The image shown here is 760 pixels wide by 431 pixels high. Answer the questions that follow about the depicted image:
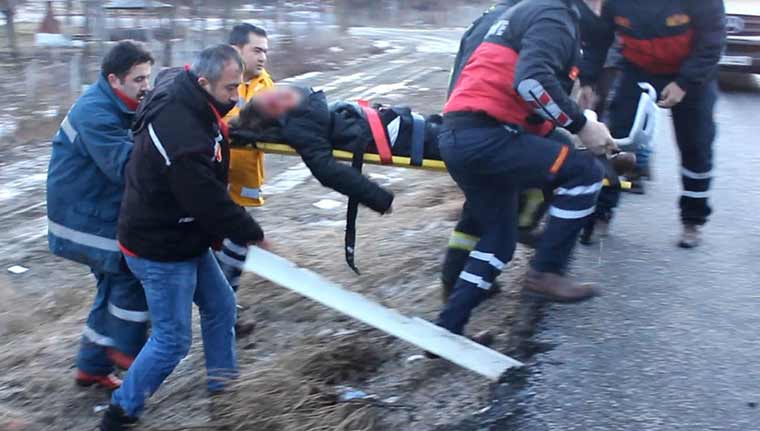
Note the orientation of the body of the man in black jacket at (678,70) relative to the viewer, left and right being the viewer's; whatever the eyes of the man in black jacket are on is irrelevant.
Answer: facing the viewer

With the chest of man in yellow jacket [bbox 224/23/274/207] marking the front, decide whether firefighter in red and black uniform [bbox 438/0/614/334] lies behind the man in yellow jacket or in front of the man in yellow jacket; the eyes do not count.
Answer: in front

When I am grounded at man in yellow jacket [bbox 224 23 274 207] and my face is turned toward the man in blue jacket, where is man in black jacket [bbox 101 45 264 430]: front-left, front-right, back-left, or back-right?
front-left

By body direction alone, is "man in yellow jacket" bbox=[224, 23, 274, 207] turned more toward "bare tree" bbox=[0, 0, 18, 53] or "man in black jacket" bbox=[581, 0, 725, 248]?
the man in black jacket

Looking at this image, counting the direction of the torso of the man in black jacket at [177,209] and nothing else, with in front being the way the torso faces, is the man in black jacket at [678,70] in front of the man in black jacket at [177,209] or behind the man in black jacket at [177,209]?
in front

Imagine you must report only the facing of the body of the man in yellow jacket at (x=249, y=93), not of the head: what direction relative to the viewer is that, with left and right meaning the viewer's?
facing the viewer and to the right of the viewer

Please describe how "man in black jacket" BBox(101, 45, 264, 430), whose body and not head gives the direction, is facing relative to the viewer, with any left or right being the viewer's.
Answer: facing to the right of the viewer

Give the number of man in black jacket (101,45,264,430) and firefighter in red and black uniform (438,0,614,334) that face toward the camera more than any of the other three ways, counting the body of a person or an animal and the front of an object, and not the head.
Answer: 0

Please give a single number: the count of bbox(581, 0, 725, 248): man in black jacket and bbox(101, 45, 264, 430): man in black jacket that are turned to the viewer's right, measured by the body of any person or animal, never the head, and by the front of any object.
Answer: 1

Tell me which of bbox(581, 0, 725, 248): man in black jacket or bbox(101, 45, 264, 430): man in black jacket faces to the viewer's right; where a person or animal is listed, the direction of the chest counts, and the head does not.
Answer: bbox(101, 45, 264, 430): man in black jacket

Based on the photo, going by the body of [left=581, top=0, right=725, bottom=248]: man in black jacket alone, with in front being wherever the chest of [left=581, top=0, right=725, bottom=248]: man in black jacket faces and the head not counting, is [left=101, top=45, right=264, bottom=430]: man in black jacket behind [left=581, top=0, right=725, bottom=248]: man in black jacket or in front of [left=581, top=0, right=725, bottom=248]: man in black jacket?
in front

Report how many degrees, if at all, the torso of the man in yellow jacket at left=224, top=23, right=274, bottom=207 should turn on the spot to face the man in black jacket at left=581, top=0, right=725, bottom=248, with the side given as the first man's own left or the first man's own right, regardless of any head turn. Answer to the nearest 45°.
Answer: approximately 45° to the first man's own left
